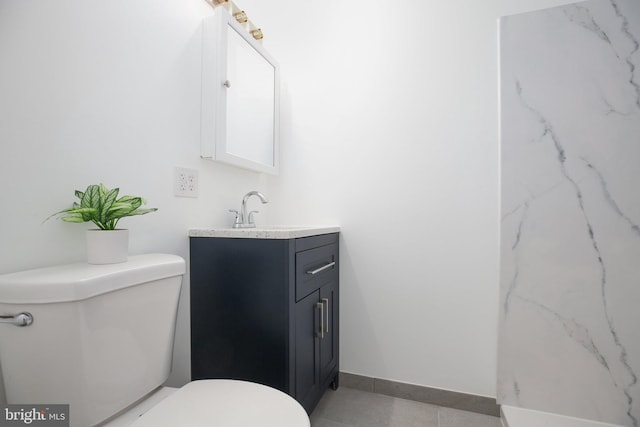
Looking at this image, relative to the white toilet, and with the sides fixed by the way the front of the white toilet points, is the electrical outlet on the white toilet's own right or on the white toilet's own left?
on the white toilet's own left

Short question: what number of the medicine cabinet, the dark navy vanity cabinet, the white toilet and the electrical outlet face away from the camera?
0

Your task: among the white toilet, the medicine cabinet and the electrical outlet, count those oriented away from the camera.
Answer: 0

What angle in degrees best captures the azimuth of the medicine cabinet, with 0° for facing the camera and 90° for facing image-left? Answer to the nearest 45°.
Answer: approximately 315°

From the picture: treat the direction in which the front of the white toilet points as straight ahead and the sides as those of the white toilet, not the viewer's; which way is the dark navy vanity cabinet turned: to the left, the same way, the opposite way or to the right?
the same way

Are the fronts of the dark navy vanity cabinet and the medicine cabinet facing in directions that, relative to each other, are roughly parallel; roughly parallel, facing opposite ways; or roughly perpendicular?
roughly parallel

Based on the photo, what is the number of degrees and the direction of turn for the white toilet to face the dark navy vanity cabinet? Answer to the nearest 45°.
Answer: approximately 90° to its left

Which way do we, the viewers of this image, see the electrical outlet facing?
facing the viewer and to the right of the viewer

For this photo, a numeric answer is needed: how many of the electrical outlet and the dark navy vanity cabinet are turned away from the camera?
0

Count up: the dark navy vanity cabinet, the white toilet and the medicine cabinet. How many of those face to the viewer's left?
0

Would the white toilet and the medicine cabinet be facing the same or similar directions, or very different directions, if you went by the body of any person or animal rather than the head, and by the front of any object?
same or similar directions
